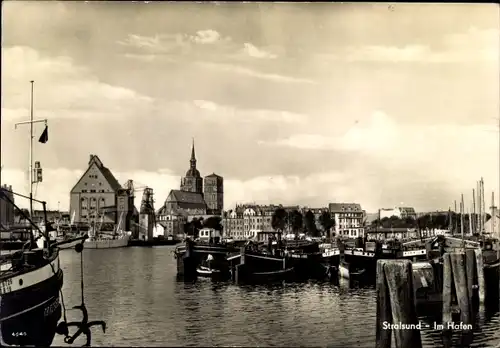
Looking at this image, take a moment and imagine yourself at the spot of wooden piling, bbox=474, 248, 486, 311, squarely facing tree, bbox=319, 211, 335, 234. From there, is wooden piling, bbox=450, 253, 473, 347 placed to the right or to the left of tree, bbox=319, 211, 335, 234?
left

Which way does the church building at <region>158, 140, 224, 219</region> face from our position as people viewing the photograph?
facing away from the viewer and to the right of the viewer

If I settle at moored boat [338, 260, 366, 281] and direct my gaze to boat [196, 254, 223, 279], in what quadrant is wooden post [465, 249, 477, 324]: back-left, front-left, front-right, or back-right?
back-left
